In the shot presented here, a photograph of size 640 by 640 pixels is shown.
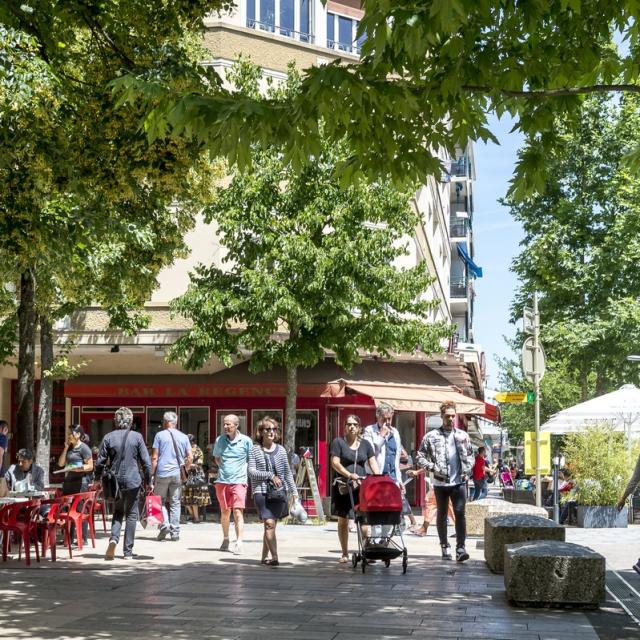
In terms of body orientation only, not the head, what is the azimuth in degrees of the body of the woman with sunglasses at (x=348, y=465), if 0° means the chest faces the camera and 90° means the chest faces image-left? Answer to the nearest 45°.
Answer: approximately 0°

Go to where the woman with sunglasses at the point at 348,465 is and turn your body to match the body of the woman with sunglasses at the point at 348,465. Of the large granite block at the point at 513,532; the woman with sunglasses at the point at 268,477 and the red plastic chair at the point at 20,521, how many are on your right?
2

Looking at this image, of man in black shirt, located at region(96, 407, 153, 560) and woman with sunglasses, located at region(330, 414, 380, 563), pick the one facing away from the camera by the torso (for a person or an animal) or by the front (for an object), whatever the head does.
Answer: the man in black shirt

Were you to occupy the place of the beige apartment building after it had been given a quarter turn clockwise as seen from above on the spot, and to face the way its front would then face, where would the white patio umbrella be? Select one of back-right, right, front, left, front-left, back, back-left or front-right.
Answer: back-left

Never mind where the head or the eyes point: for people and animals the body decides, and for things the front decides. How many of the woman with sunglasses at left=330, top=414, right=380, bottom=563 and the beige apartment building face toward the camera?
2

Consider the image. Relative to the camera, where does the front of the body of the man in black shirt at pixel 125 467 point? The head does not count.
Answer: away from the camera

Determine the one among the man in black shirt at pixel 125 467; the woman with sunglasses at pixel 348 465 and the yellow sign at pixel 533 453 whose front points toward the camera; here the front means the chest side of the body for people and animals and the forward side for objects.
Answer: the woman with sunglasses

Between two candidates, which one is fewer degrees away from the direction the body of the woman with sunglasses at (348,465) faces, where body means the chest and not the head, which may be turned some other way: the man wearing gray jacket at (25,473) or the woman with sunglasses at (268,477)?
the woman with sunglasses

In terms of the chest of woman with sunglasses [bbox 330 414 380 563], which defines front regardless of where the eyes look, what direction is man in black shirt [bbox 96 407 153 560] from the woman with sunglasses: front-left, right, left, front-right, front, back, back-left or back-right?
right
